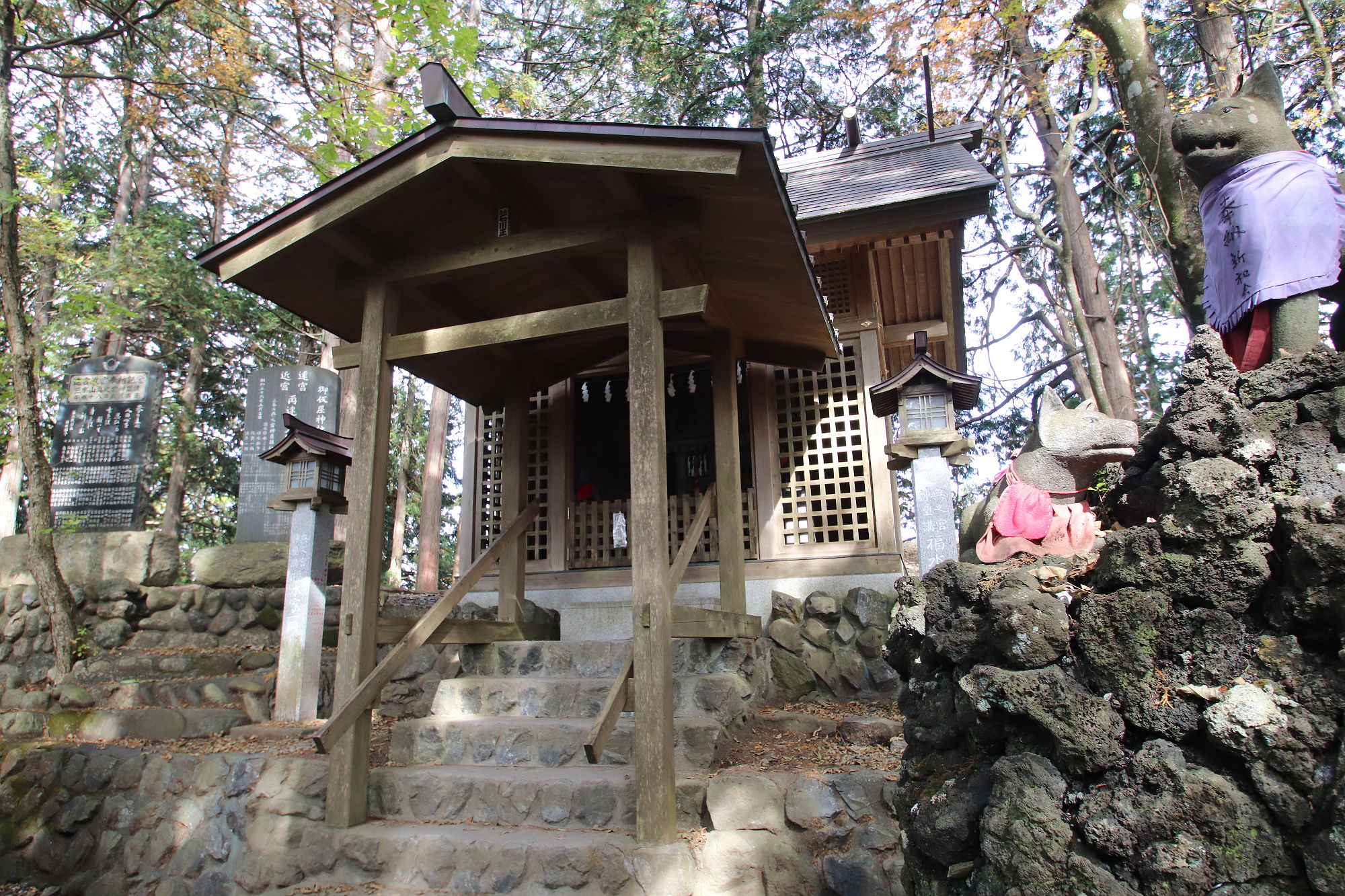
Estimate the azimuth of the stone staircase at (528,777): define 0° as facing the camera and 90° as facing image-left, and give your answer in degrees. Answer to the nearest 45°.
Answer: approximately 0°

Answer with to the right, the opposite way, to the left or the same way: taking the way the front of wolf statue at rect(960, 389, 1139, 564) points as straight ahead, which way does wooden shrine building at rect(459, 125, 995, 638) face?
to the right

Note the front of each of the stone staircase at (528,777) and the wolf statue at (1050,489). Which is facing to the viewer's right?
the wolf statue

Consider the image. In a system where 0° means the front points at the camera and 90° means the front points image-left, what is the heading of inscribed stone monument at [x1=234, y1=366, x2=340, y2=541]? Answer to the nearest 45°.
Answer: approximately 0°

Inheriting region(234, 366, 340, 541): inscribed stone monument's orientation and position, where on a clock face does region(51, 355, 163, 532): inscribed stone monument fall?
region(51, 355, 163, 532): inscribed stone monument is roughly at 4 o'clock from region(234, 366, 340, 541): inscribed stone monument.

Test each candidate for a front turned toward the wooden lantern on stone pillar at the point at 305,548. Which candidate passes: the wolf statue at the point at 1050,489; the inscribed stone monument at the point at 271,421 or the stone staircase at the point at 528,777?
the inscribed stone monument

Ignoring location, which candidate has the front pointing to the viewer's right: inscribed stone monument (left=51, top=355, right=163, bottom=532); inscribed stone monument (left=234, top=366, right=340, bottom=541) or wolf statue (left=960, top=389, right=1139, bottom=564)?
the wolf statue

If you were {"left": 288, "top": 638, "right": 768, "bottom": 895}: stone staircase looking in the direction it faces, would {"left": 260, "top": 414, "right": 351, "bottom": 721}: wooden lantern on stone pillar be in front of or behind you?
behind

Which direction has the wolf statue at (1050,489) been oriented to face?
to the viewer's right

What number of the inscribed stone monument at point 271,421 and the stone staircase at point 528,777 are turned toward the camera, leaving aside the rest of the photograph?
2

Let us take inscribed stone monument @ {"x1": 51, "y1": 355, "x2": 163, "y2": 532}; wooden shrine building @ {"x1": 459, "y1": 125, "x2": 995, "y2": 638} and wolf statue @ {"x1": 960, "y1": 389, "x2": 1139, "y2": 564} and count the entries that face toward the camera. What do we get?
2

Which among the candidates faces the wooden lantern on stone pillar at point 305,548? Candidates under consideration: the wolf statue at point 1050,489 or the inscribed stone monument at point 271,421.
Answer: the inscribed stone monument
